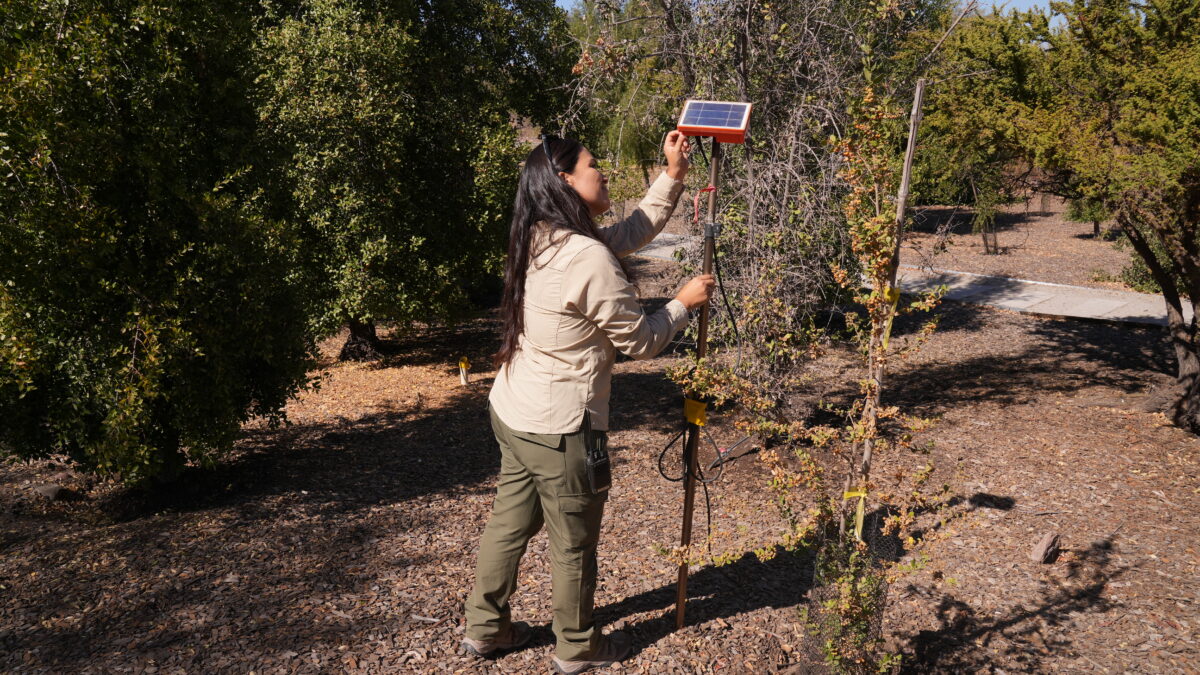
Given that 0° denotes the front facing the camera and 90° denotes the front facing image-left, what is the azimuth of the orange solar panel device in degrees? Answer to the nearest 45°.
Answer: approximately 0°

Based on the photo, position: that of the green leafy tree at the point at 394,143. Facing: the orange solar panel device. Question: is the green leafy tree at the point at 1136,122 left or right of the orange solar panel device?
left

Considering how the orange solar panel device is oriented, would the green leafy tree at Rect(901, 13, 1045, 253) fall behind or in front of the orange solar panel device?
behind

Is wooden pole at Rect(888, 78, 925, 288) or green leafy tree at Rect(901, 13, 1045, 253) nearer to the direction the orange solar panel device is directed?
the wooden pole
